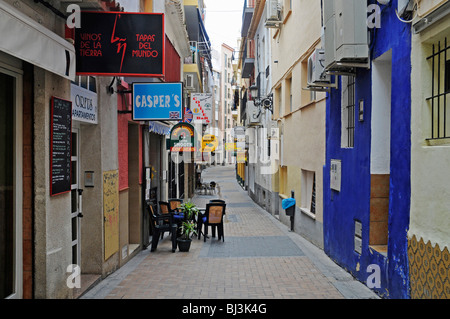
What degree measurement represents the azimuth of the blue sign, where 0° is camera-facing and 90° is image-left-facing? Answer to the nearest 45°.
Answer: approximately 0°

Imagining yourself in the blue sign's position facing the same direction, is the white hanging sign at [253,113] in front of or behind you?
behind

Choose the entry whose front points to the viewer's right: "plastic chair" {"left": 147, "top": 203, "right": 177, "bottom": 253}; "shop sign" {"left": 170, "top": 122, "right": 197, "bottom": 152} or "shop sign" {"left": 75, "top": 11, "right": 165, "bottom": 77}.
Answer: the plastic chair

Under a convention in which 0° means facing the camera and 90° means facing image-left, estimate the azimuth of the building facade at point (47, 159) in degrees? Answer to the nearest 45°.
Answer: approximately 270°

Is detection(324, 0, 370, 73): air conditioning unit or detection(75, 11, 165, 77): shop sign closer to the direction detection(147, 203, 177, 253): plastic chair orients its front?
the air conditioning unit

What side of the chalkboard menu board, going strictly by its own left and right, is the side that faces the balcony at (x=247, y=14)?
left

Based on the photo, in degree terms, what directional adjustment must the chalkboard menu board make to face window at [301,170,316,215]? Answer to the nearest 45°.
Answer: approximately 90° to its left

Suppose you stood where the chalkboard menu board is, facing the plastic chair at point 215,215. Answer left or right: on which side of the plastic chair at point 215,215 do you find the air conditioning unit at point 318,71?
right

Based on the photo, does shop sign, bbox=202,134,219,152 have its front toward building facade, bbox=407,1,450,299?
yes

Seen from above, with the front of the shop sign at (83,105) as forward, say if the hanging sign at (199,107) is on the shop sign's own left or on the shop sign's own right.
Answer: on the shop sign's own left

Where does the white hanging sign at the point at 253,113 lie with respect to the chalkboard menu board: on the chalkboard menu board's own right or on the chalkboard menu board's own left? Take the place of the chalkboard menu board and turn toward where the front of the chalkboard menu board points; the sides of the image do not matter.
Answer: on the chalkboard menu board's own left

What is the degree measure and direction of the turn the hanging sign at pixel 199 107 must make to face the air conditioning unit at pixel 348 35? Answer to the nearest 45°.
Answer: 0° — it already faces it
